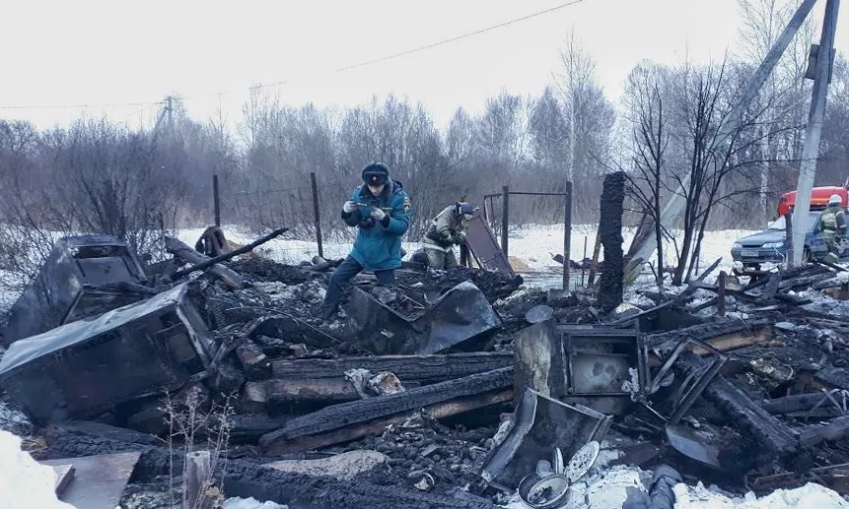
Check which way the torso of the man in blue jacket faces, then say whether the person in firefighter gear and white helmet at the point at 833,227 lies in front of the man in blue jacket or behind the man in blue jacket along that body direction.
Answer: behind

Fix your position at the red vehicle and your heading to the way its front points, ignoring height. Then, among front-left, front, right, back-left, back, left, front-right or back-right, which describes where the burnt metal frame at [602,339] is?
front-left

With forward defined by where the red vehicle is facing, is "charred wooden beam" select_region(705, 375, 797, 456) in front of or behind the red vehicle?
in front

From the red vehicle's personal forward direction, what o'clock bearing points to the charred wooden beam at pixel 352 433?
The charred wooden beam is roughly at 11 o'clock from the red vehicle.

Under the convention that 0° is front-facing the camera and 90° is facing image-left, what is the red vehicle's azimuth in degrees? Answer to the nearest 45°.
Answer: approximately 45°

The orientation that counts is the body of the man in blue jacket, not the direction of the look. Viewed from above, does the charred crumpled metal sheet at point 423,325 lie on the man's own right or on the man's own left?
on the man's own left

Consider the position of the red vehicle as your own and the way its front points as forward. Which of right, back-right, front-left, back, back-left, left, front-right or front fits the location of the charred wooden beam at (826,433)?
front-left

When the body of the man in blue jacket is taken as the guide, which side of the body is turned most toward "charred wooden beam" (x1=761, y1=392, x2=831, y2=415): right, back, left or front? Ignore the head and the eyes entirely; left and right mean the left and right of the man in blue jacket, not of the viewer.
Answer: left

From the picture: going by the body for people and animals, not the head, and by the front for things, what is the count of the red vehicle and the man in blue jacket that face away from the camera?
0

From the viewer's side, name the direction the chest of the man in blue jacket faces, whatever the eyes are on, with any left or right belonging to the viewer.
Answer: facing the viewer and to the left of the viewer

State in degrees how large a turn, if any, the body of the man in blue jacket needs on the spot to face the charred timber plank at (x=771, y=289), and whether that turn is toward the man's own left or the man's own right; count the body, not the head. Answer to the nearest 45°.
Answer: approximately 135° to the man's own left

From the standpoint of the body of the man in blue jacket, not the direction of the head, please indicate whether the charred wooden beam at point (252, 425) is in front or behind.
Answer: in front

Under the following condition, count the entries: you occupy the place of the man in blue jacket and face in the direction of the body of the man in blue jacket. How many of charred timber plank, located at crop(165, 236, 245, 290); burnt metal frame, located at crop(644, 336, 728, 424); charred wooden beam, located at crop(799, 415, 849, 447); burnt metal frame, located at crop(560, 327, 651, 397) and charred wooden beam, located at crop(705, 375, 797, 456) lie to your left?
4
